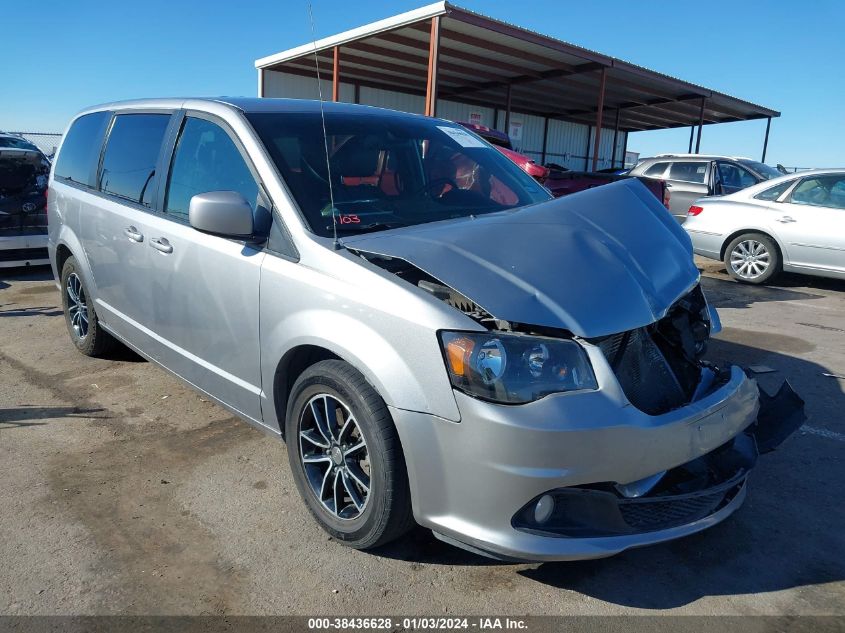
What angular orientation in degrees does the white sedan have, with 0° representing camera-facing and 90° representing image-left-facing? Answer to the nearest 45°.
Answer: approximately 270°

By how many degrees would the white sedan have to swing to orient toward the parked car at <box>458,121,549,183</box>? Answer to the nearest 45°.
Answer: approximately 180°

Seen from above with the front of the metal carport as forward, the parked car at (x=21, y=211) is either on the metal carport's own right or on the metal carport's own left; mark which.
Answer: on the metal carport's own right

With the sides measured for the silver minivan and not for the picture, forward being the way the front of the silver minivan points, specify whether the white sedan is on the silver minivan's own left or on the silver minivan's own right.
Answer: on the silver minivan's own left

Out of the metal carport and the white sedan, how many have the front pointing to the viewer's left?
0

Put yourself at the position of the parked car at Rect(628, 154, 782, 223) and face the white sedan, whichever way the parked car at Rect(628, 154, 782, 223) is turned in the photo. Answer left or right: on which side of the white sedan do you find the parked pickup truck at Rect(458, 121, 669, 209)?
right

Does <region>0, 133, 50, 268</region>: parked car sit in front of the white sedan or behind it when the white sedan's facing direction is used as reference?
behind

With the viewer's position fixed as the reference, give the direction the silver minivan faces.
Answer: facing the viewer and to the right of the viewer

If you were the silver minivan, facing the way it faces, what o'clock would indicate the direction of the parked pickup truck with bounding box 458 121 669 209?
The parked pickup truck is roughly at 8 o'clock from the silver minivan.

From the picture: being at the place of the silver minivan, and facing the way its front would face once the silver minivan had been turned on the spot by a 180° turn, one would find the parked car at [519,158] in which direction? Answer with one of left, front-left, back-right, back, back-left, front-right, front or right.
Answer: front-right
